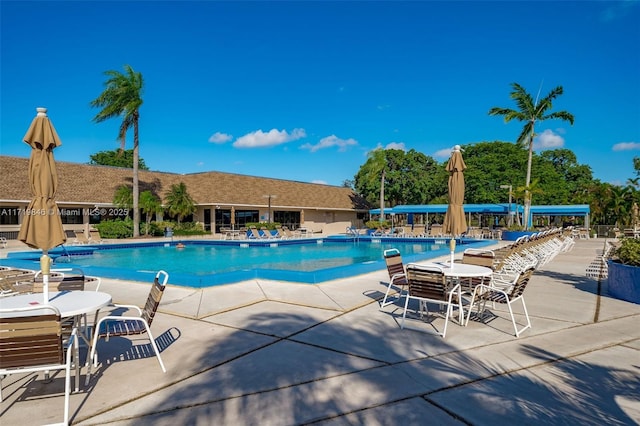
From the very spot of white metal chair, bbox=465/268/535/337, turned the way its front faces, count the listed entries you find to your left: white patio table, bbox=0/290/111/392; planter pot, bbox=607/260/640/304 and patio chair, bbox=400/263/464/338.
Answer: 2

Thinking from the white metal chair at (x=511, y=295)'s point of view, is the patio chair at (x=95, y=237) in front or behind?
in front

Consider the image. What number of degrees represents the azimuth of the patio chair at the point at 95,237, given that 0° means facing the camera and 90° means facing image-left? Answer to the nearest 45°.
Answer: approximately 315°

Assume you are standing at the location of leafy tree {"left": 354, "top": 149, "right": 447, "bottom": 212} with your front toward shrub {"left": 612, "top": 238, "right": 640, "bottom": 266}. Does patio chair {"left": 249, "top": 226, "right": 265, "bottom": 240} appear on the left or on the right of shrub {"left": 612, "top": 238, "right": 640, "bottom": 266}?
right

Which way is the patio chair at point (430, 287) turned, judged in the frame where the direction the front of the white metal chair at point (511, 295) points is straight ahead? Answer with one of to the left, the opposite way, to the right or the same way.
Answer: to the right

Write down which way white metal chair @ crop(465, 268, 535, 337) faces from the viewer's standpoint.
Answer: facing away from the viewer and to the left of the viewer

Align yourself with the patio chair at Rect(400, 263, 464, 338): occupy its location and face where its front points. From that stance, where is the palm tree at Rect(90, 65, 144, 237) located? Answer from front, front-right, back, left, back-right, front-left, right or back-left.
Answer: left

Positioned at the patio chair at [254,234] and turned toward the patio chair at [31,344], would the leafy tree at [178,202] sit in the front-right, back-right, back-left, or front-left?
back-right

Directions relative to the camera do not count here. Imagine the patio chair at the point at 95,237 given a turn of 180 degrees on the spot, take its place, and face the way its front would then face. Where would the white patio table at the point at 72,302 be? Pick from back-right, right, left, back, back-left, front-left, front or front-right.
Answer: back-left

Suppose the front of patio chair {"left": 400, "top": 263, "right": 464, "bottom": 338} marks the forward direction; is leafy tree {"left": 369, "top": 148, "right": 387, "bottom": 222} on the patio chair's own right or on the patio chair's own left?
on the patio chair's own left

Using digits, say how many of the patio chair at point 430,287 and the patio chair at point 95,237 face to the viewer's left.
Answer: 0

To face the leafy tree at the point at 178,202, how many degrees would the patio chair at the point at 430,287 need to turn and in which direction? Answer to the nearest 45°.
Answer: approximately 90° to its left

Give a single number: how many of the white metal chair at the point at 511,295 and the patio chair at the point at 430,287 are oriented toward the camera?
0
